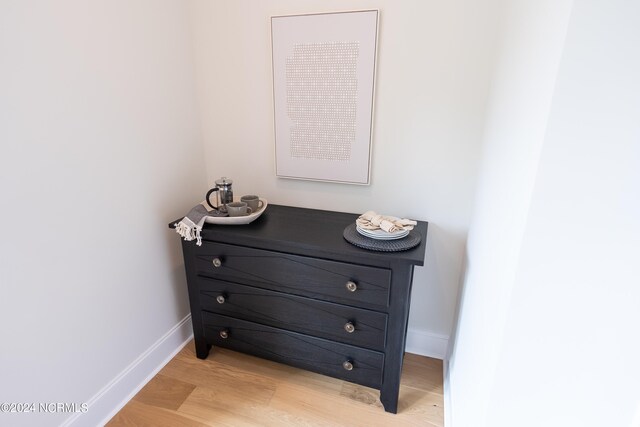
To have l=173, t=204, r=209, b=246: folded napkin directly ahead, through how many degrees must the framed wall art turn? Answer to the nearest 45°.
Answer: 0° — it already faces it
